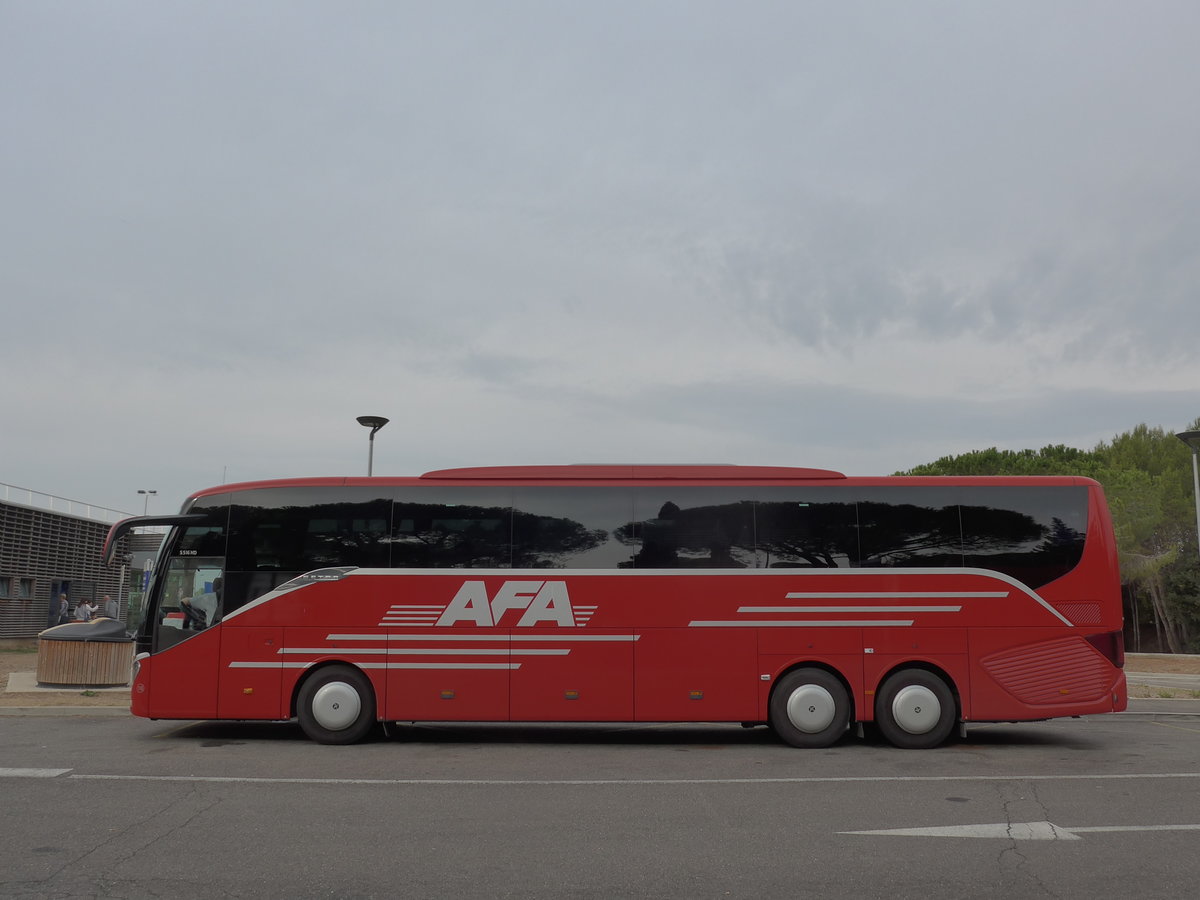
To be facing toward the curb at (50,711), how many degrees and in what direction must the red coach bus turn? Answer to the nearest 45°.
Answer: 0° — it already faces it

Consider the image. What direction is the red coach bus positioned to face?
to the viewer's left

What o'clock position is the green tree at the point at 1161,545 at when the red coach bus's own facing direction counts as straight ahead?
The green tree is roughly at 4 o'clock from the red coach bus.

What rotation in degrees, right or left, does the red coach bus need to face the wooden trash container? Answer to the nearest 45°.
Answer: approximately 45° to its right

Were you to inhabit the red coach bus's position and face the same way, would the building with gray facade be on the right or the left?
on its right
